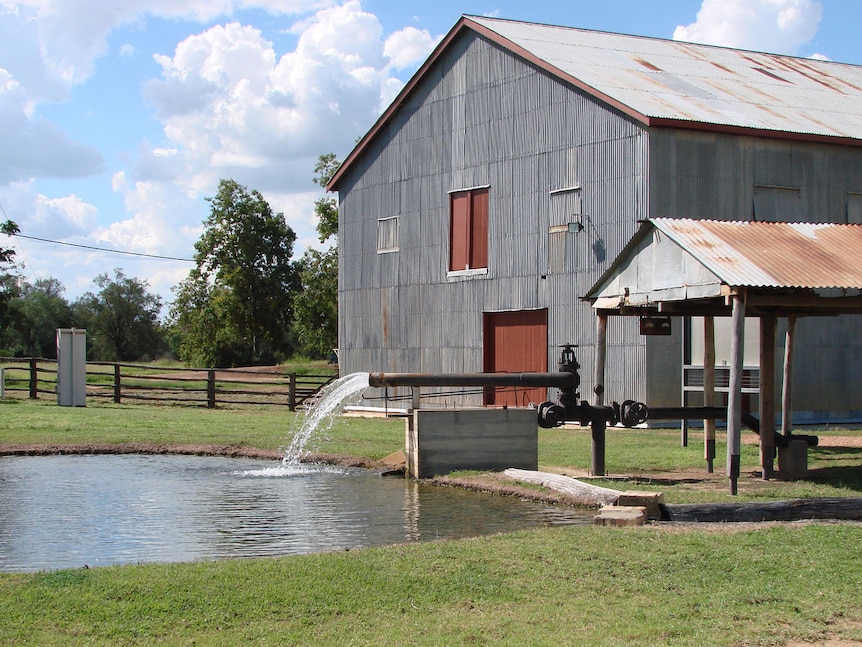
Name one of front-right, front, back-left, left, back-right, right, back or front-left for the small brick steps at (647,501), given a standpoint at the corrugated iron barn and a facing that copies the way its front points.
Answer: front-left

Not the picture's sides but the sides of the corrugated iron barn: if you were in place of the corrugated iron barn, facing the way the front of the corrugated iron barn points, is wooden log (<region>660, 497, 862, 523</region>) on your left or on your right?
on your left

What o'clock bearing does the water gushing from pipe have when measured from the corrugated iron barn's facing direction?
The water gushing from pipe is roughly at 11 o'clock from the corrugated iron barn.

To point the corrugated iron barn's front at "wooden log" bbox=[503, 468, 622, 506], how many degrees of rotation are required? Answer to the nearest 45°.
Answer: approximately 45° to its left

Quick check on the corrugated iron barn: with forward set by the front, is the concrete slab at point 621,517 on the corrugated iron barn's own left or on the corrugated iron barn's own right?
on the corrugated iron barn's own left

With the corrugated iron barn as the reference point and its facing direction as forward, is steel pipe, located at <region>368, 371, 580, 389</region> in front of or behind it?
in front

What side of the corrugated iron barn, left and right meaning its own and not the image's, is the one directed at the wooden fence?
right

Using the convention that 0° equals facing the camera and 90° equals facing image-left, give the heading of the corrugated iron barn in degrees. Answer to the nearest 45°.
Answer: approximately 45°
